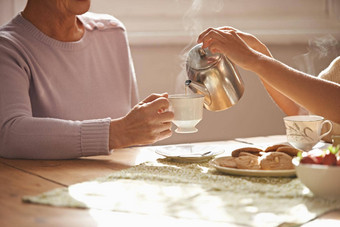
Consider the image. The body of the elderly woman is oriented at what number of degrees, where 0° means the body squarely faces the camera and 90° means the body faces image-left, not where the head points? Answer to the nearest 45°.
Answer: approximately 315°

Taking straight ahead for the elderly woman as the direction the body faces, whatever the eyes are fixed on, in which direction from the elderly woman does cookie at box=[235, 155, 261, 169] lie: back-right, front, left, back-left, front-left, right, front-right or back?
front

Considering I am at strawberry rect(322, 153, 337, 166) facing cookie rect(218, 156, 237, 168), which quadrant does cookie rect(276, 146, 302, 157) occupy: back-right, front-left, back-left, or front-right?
front-right

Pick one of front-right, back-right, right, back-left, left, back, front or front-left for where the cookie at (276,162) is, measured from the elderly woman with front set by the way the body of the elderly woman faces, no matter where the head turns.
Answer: front

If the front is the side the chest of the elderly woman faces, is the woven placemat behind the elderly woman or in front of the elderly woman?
in front

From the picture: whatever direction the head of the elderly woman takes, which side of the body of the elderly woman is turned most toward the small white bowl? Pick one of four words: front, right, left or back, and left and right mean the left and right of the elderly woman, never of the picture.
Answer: front

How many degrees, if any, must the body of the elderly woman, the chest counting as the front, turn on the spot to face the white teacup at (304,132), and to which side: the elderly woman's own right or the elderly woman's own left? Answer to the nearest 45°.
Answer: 0° — they already face it

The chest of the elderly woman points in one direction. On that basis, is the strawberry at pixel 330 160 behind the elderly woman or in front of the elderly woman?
in front

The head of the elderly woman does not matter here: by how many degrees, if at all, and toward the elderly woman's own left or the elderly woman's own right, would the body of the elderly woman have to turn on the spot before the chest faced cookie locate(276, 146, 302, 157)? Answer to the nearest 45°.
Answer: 0° — they already face it

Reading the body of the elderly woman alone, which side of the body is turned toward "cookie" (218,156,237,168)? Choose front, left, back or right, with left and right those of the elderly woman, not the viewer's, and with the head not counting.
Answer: front

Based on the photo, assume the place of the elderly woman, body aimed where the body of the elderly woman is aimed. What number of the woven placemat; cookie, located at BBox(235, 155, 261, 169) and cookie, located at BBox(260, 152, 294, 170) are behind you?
0
